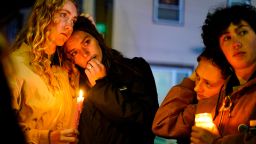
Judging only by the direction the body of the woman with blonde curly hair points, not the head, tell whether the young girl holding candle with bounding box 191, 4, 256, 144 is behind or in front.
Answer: in front

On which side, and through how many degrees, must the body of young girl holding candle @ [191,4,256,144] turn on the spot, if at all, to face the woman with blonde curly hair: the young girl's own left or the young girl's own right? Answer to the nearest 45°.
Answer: approximately 45° to the young girl's own right

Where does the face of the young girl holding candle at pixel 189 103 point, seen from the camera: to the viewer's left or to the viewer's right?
to the viewer's left

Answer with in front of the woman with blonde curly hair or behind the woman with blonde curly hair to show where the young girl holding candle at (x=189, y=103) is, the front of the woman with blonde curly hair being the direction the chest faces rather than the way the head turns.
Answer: in front
